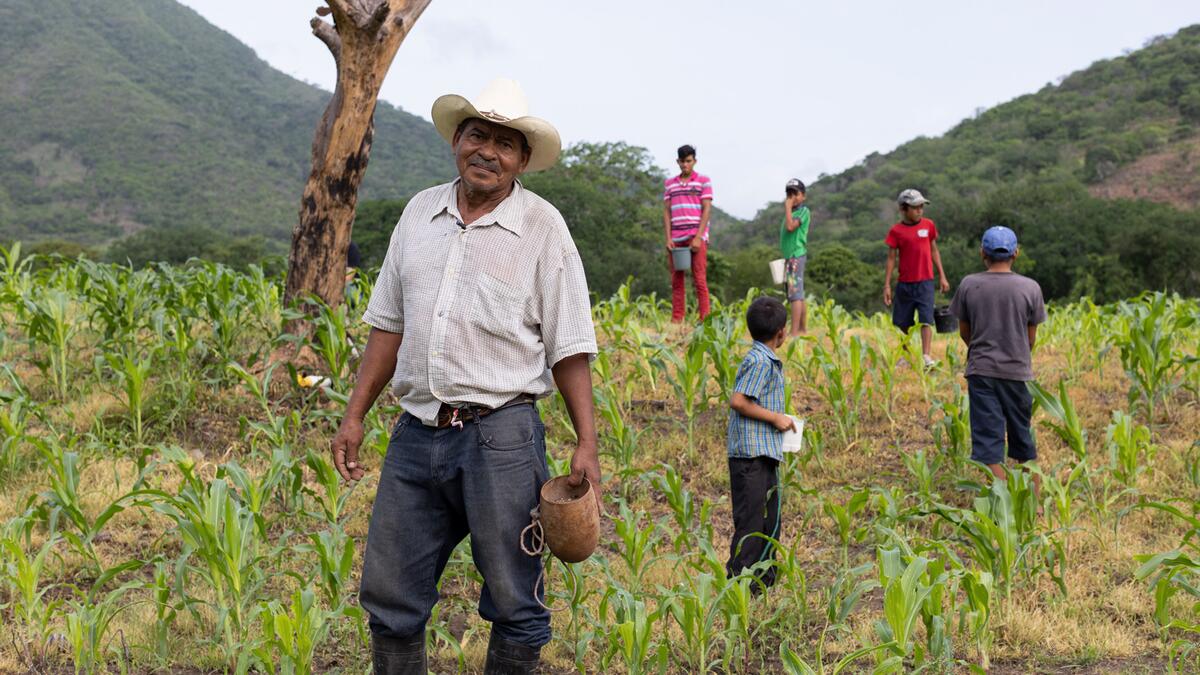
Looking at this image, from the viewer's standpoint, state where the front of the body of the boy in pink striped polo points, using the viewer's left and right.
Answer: facing the viewer

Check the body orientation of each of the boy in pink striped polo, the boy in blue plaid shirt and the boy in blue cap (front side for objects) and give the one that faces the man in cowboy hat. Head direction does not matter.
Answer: the boy in pink striped polo

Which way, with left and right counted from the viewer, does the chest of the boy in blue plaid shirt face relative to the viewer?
facing to the right of the viewer

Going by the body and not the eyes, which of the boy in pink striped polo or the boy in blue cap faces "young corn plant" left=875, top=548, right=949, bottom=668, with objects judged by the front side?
the boy in pink striped polo

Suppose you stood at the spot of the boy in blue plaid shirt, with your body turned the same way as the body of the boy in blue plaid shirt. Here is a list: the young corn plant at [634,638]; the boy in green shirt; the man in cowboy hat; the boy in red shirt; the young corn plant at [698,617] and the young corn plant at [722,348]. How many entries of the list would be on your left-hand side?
3

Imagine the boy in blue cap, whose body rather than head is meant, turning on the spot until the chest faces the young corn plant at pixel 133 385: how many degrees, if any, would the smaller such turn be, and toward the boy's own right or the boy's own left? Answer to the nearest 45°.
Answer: approximately 90° to the boy's own left

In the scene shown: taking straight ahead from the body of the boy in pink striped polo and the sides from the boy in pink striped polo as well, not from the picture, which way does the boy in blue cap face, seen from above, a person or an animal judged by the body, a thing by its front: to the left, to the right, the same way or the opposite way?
the opposite way

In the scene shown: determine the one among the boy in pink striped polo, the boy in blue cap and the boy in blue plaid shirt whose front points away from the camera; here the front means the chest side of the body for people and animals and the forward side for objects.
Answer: the boy in blue cap

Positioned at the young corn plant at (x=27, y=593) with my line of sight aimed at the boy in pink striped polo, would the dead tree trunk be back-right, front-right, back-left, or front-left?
front-left

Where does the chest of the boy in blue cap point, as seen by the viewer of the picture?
away from the camera

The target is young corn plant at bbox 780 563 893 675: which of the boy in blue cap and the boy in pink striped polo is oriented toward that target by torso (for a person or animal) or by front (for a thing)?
the boy in pink striped polo

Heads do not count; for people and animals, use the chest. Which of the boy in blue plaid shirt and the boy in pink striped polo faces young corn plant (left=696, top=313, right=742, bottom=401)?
the boy in pink striped polo

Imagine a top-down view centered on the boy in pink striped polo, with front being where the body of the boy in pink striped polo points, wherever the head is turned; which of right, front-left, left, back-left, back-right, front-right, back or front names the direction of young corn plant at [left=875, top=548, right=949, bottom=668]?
front

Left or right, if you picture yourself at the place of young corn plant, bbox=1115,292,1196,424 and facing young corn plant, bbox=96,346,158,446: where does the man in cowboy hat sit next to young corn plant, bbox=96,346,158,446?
left
